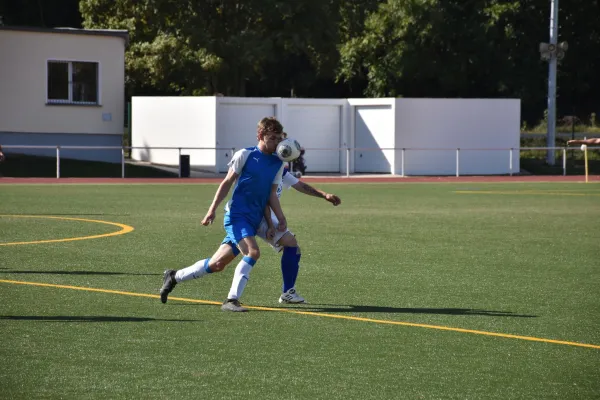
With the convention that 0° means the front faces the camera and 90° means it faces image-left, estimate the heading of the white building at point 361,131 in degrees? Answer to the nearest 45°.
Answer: approximately 0°

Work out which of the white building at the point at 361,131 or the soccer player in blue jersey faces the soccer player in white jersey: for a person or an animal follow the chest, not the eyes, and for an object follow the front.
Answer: the white building

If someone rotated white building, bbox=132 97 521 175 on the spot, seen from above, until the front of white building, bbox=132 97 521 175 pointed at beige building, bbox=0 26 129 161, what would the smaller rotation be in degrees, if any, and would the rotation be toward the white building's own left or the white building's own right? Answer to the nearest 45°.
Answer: approximately 90° to the white building's own right

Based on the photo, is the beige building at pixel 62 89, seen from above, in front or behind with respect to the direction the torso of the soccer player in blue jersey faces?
behind

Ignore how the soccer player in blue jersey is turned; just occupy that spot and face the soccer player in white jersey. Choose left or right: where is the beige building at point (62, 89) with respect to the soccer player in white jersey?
left

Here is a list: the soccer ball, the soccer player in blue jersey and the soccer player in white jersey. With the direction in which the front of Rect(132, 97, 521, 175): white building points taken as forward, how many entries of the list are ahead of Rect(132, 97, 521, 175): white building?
3

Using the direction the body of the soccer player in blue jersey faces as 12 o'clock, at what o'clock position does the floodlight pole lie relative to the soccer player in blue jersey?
The floodlight pole is roughly at 8 o'clock from the soccer player in blue jersey.

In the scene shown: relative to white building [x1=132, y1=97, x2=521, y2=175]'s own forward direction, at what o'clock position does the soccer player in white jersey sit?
The soccer player in white jersey is roughly at 12 o'clock from the white building.
